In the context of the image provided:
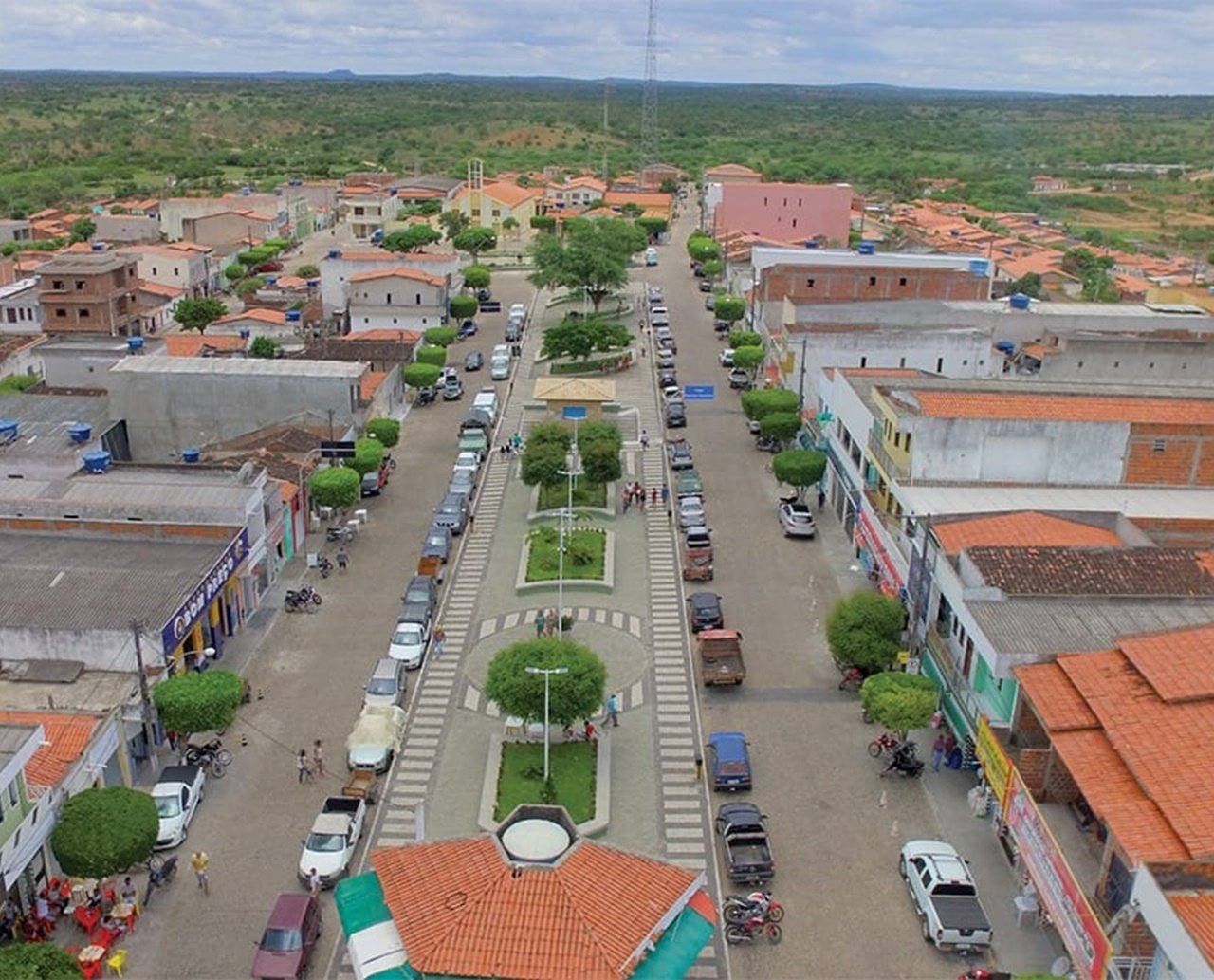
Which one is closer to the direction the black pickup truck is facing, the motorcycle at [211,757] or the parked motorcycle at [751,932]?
the motorcycle

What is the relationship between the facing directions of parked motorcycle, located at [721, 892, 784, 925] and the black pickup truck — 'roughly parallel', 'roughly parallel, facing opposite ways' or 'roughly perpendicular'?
roughly perpendicular

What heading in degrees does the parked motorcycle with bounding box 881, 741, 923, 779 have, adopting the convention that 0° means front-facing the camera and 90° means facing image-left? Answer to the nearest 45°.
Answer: approximately 90°

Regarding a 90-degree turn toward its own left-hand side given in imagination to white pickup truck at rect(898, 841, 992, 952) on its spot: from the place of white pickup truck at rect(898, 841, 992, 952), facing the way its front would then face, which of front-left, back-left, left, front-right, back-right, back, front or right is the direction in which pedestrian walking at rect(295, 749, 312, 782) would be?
front

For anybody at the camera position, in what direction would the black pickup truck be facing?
facing away from the viewer

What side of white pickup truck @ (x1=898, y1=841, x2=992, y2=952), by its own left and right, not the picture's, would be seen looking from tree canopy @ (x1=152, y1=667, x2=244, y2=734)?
left

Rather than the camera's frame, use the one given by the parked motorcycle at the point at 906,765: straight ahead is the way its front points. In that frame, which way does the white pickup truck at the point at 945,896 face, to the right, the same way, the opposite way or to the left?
to the right

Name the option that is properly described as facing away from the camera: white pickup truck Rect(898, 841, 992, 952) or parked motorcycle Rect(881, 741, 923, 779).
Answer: the white pickup truck

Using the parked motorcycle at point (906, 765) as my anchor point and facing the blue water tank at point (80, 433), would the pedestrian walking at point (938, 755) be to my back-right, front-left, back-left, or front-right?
back-right

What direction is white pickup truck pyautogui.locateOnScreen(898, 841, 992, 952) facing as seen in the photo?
away from the camera

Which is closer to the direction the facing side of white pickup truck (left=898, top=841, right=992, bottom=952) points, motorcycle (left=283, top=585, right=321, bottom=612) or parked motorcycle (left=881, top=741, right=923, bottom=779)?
the parked motorcycle
